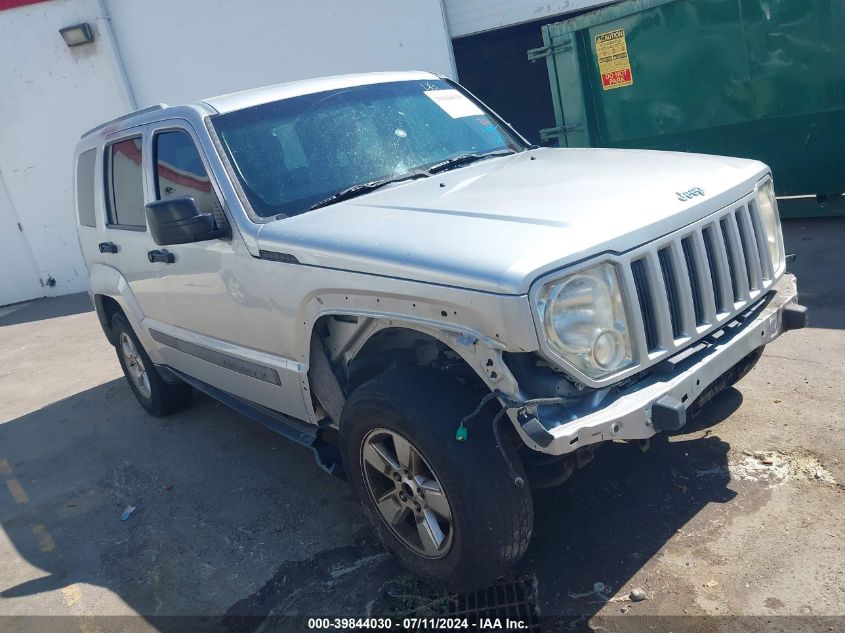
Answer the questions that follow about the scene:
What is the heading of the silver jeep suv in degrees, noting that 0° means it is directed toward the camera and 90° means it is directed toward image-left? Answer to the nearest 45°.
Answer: approximately 315°

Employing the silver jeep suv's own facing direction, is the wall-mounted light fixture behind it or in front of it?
behind

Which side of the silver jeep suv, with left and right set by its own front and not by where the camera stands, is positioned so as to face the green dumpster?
left
